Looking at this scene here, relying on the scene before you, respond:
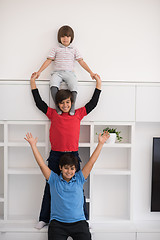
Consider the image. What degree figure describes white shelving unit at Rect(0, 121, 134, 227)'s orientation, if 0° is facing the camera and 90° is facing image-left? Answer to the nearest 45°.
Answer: approximately 0°

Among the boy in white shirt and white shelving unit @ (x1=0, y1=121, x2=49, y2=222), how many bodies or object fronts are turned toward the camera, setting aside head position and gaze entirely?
2

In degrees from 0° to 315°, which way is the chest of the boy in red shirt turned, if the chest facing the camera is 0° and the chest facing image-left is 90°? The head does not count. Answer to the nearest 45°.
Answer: approximately 0°
